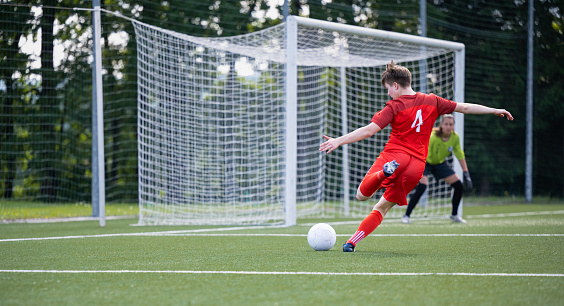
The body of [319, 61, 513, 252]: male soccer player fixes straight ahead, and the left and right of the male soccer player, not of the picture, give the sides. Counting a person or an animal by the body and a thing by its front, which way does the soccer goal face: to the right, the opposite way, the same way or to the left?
the opposite way

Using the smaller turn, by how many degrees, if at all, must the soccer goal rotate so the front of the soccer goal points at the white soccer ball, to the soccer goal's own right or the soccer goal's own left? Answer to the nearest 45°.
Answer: approximately 45° to the soccer goal's own right

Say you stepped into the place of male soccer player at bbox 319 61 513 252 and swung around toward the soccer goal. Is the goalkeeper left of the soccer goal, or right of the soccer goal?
right

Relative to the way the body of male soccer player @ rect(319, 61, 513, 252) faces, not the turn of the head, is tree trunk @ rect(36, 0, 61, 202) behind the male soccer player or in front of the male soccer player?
in front

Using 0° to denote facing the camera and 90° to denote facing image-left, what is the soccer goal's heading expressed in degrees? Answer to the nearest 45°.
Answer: approximately 315°

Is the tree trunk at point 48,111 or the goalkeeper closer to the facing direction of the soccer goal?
the goalkeeper

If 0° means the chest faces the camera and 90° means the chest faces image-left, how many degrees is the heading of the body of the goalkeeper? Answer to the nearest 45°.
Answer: approximately 0°

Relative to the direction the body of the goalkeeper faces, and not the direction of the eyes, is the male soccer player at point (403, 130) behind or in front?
in front

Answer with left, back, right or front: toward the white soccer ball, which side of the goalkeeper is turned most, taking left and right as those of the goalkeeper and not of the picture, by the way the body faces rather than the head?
front

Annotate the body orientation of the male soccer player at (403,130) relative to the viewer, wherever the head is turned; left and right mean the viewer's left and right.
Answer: facing away from the viewer and to the left of the viewer

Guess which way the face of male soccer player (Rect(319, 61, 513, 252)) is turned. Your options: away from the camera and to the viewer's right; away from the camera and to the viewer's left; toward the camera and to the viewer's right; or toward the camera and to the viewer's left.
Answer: away from the camera and to the viewer's left

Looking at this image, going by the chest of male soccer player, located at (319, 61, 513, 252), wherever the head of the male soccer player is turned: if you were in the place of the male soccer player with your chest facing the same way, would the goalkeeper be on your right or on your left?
on your right

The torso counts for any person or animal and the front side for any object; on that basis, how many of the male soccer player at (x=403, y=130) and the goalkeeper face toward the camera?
1

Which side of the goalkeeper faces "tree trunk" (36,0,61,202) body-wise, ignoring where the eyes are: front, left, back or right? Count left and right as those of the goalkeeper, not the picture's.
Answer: right
